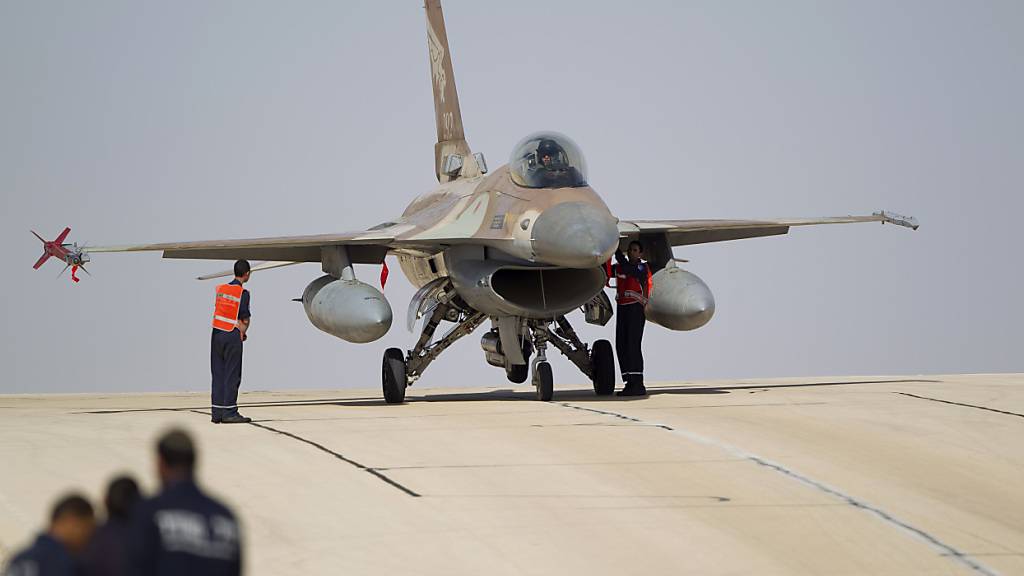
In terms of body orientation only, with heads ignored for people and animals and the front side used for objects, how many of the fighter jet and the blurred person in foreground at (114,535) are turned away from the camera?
1

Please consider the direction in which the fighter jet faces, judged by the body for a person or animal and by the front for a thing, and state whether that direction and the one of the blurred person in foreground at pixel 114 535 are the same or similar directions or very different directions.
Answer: very different directions

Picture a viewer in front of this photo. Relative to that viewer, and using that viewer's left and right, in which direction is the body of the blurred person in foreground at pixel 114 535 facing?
facing away from the viewer

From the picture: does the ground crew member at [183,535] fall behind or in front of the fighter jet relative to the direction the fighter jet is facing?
in front

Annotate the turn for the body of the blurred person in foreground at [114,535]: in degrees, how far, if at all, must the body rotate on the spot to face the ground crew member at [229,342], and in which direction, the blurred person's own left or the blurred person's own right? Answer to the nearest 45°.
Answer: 0° — they already face them

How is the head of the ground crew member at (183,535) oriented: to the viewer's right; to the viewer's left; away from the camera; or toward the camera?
away from the camera

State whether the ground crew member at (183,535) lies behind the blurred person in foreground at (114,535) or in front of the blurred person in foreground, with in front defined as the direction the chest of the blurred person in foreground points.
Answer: behind

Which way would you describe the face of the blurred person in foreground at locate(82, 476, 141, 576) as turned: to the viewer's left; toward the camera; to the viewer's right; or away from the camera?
away from the camera

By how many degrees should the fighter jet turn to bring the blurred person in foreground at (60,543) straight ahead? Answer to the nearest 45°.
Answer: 0° — it already faces them

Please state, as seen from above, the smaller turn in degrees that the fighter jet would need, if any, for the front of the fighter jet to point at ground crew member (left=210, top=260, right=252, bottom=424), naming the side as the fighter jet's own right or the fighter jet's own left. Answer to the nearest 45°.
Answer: approximately 45° to the fighter jet's own right

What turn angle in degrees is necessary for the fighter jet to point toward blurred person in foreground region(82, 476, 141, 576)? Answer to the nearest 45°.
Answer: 0° — it already faces them
